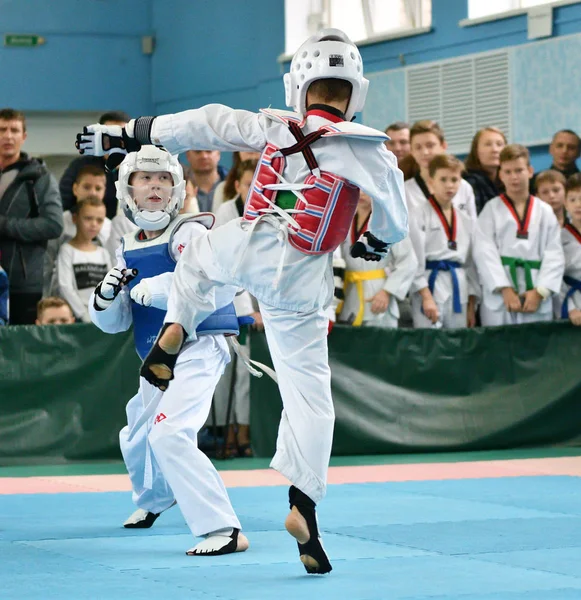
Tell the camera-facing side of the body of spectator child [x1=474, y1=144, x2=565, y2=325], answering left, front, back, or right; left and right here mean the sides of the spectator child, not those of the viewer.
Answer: front

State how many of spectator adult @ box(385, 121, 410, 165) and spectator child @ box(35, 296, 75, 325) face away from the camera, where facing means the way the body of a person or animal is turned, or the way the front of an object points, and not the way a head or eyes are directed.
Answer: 0

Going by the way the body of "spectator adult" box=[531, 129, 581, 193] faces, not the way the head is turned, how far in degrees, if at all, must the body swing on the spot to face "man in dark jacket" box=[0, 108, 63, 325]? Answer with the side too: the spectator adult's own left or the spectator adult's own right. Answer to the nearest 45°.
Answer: approximately 45° to the spectator adult's own right

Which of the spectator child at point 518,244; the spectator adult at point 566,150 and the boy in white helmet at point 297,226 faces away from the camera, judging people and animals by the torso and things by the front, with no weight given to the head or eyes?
the boy in white helmet

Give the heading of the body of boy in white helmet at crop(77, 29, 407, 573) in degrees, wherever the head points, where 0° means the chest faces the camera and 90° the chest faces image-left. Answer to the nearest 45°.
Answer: approximately 180°

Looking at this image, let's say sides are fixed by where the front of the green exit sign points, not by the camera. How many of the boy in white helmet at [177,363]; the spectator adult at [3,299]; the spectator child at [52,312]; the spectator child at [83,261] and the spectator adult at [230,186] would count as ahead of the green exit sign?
5

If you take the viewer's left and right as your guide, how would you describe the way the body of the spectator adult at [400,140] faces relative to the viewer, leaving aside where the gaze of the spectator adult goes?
facing the viewer

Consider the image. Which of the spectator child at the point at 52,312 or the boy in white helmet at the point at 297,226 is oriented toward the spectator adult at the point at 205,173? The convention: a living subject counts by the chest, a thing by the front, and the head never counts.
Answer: the boy in white helmet

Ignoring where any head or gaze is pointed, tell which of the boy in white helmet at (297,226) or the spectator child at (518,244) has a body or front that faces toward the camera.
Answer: the spectator child

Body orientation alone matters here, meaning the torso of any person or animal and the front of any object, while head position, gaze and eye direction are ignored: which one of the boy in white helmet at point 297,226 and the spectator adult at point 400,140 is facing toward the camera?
the spectator adult

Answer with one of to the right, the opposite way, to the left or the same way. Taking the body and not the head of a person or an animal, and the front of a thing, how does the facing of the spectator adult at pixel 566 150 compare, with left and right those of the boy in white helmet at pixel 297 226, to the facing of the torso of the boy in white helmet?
the opposite way

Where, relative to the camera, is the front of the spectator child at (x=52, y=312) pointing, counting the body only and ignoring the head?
toward the camera

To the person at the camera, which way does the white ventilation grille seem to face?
facing the viewer and to the left of the viewer

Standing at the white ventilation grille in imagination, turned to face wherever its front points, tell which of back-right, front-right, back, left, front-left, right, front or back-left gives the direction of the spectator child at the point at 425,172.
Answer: front-left

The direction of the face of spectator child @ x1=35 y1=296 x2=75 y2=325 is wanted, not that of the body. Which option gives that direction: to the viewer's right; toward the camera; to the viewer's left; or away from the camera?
toward the camera

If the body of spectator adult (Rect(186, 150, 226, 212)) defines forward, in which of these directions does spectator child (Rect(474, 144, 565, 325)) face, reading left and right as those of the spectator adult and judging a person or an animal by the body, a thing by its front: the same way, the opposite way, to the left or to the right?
the same way

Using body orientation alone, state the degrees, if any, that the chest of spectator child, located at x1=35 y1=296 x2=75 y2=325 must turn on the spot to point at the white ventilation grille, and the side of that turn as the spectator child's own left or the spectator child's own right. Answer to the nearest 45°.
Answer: approximately 135° to the spectator child's own left

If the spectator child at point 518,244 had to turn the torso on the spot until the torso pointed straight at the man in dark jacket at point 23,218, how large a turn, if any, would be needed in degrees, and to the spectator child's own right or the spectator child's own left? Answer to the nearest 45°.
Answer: approximately 45° to the spectator child's own right

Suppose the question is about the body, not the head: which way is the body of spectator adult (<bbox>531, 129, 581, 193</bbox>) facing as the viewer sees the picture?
toward the camera

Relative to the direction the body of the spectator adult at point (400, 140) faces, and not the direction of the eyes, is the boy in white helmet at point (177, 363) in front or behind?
in front
